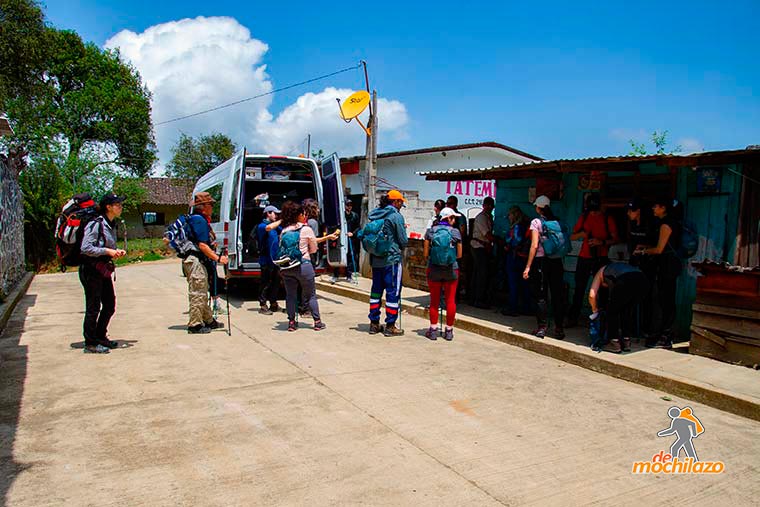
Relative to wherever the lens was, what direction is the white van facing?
facing away from the viewer and to the left of the viewer

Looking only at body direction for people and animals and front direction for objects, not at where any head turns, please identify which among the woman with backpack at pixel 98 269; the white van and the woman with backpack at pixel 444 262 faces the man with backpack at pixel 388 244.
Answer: the woman with backpack at pixel 98 269

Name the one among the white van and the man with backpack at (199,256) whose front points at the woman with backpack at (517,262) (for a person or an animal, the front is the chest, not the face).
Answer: the man with backpack

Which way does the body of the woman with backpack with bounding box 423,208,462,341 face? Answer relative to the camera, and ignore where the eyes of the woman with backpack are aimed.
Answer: away from the camera

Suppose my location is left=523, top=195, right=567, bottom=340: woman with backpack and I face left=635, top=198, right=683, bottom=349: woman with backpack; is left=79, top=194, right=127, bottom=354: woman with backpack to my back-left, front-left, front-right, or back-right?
back-right

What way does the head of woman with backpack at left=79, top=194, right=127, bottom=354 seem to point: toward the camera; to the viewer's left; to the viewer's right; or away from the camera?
to the viewer's right

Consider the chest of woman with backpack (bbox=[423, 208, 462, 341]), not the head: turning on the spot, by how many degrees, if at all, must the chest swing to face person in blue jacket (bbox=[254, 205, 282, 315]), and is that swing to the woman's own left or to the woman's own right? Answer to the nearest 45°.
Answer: approximately 45° to the woman's own left

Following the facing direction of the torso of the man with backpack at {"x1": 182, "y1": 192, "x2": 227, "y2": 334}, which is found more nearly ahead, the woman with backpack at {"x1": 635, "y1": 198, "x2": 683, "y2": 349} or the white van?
the woman with backpack

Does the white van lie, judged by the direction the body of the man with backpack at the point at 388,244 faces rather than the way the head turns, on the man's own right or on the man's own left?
on the man's own left

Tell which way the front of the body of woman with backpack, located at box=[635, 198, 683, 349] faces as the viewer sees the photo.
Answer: to the viewer's left

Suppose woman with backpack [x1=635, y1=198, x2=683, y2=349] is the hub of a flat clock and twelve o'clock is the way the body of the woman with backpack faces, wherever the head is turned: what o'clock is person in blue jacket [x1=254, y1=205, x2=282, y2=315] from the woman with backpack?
The person in blue jacket is roughly at 12 o'clock from the woman with backpack.

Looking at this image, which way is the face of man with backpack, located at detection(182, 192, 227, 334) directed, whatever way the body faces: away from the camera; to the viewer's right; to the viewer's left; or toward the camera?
to the viewer's right

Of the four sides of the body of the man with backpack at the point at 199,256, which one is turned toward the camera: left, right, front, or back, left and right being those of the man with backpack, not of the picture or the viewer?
right

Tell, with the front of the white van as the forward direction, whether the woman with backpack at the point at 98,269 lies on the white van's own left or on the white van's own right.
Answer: on the white van's own left
